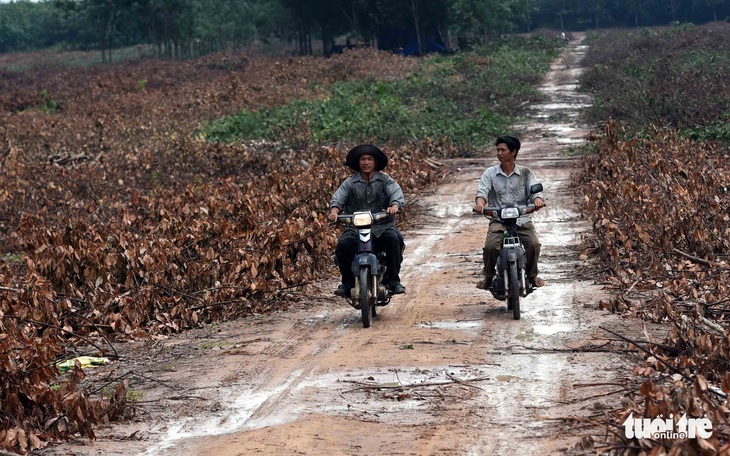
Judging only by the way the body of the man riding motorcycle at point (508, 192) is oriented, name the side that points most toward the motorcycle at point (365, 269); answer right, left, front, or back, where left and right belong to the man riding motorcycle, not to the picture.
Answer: right

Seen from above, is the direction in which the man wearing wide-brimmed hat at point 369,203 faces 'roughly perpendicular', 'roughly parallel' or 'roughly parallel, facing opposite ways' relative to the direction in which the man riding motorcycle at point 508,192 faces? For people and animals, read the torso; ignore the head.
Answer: roughly parallel

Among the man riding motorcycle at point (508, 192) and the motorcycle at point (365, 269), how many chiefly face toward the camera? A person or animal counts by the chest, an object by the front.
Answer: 2

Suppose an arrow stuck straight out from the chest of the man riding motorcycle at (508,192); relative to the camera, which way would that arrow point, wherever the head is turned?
toward the camera

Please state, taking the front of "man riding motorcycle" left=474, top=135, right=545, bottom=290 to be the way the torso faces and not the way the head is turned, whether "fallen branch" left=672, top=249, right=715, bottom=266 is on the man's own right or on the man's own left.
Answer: on the man's own left

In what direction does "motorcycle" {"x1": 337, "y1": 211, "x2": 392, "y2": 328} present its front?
toward the camera

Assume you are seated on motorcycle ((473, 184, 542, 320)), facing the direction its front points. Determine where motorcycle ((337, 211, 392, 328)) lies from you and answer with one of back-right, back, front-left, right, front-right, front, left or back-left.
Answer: right

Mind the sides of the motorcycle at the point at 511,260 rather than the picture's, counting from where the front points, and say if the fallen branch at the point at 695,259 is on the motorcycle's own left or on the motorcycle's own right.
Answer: on the motorcycle's own left

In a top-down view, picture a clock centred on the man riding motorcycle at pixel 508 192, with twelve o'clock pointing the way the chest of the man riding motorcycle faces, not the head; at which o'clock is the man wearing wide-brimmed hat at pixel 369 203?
The man wearing wide-brimmed hat is roughly at 3 o'clock from the man riding motorcycle.

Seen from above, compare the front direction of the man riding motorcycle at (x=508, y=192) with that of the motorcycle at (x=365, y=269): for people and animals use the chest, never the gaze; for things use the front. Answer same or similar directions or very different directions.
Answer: same or similar directions

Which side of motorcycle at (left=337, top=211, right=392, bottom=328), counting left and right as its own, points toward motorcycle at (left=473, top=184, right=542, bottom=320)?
left

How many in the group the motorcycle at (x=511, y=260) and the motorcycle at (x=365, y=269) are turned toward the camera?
2
